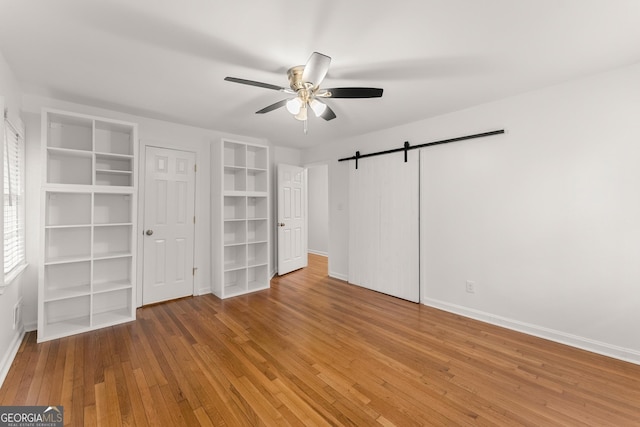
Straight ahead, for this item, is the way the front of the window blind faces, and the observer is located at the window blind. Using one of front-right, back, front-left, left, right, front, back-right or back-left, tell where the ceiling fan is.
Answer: front-right

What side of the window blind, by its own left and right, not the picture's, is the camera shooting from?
right

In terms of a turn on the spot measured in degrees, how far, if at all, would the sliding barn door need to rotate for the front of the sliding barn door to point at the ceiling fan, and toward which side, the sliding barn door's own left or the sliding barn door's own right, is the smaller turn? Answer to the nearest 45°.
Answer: approximately 45° to the sliding barn door's own left

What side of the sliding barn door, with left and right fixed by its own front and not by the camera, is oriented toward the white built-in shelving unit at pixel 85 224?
front

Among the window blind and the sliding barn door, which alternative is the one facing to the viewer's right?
the window blind

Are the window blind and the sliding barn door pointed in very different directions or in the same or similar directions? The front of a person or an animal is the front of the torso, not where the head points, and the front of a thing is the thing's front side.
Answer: very different directions

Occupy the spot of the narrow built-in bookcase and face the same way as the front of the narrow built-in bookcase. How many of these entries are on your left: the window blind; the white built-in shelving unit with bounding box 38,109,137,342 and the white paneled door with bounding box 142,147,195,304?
0

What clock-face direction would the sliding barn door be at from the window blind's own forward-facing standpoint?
The sliding barn door is roughly at 1 o'clock from the window blind.

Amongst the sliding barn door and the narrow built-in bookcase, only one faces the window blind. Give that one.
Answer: the sliding barn door

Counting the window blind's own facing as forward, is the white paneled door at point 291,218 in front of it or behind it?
in front

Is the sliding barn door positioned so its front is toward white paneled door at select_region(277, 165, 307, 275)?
no

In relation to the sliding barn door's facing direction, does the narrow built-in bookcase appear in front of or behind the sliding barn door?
in front

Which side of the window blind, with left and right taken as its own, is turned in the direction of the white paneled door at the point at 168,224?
front

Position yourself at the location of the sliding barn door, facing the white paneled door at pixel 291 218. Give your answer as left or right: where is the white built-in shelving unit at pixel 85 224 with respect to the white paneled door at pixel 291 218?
left

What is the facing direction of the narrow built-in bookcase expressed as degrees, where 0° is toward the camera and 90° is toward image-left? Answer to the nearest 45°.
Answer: approximately 315°

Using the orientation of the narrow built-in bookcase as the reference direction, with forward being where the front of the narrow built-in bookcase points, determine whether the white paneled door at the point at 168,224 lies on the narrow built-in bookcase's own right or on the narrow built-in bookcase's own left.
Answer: on the narrow built-in bookcase's own right
